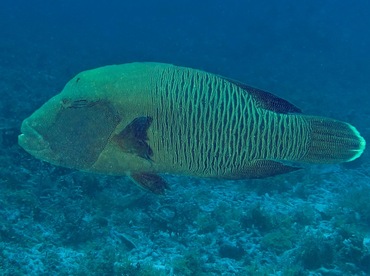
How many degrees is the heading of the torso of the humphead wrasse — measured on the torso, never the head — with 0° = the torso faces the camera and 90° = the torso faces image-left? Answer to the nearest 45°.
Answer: approximately 90°
